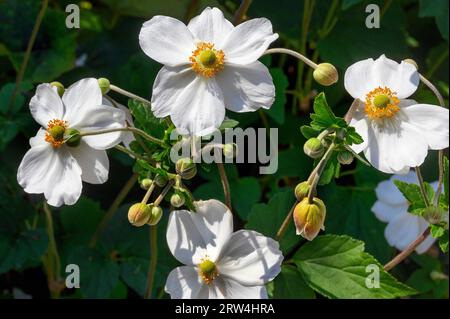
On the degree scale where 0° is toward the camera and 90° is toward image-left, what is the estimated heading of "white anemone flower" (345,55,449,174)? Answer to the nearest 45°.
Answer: approximately 0°

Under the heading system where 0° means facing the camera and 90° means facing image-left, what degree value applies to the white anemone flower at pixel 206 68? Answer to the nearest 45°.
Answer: approximately 0°

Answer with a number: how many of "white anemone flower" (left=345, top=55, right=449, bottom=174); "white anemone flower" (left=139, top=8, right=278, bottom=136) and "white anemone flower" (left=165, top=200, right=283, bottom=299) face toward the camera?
3

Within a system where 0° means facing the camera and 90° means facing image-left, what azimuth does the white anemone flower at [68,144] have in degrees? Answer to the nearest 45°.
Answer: approximately 45°
